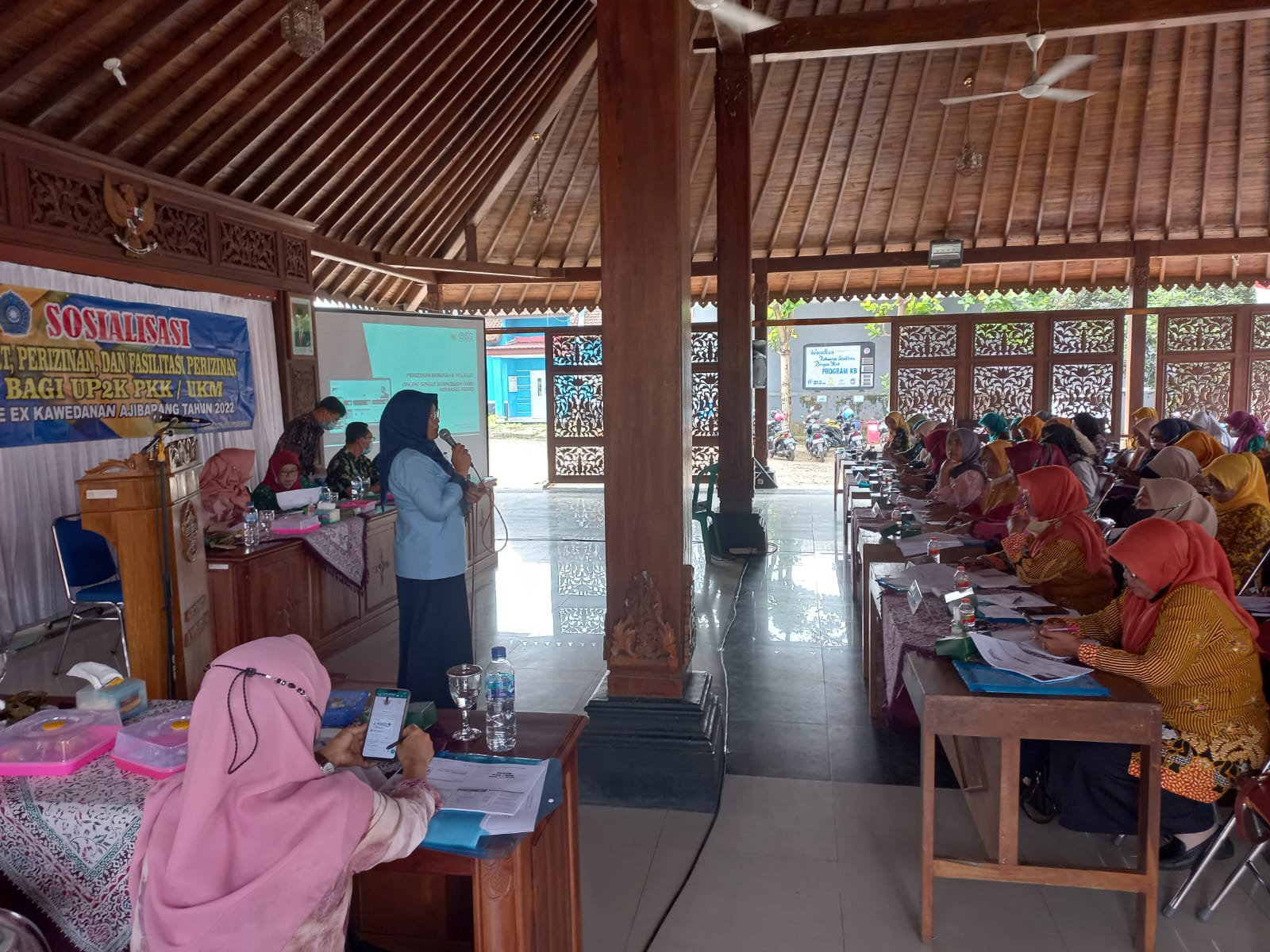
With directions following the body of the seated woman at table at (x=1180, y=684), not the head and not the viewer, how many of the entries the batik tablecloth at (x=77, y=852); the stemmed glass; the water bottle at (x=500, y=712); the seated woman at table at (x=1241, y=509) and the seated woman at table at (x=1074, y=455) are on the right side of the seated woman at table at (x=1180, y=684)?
2

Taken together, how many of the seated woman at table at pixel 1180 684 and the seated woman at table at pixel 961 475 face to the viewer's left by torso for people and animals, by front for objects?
2

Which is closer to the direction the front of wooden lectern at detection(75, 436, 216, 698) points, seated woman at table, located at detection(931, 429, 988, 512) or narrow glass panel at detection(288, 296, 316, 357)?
the seated woman at table

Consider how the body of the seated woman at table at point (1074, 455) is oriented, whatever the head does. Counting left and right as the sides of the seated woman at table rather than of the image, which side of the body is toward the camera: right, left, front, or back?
left

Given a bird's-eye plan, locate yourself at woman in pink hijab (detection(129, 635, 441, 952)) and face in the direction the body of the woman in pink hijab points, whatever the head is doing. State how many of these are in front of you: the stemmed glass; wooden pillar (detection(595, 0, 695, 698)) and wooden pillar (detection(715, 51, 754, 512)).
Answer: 3

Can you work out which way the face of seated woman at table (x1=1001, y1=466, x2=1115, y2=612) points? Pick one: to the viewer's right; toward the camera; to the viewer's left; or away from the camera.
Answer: to the viewer's left

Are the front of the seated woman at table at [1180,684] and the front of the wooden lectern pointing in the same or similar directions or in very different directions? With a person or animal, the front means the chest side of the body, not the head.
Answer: very different directions

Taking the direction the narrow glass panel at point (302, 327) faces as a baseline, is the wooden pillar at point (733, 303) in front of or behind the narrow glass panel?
in front

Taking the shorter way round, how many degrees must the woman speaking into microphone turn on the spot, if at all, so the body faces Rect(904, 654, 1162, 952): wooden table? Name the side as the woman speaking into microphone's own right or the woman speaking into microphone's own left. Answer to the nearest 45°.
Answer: approximately 45° to the woman speaking into microphone's own right

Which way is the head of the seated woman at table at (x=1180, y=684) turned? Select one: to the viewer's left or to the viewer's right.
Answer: to the viewer's left

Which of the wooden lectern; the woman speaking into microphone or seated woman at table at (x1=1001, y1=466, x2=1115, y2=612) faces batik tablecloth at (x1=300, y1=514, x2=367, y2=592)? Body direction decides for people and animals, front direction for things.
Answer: the seated woman at table

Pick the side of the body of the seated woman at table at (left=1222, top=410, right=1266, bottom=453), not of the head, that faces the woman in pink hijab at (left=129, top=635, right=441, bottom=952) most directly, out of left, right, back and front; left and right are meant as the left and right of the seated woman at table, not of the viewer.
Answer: left

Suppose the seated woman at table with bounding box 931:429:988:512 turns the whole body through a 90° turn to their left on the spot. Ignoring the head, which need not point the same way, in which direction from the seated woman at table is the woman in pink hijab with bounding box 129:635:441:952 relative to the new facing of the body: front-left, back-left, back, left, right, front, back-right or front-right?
front

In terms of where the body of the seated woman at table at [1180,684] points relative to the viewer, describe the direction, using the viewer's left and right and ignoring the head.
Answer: facing to the left of the viewer

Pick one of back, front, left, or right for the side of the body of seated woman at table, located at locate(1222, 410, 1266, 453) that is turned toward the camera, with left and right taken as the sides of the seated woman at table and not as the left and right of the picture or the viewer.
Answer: left

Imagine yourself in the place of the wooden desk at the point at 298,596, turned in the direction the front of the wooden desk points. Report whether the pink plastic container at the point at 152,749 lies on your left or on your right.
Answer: on your right

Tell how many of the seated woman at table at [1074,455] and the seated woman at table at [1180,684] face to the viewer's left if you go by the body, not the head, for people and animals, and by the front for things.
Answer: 2

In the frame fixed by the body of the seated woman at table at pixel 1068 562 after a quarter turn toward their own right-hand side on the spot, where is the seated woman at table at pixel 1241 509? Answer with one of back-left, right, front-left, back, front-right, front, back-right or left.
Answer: front-right
